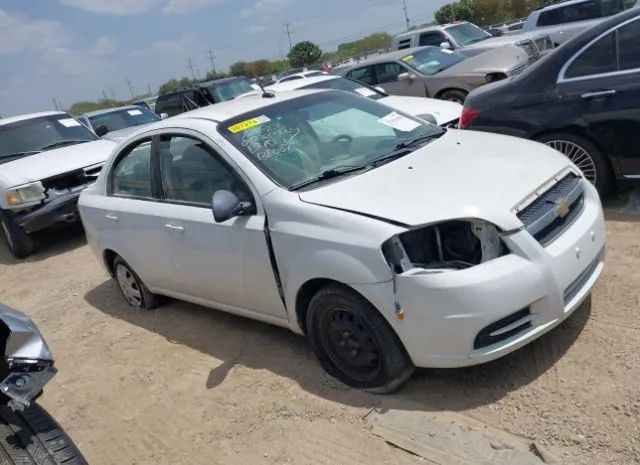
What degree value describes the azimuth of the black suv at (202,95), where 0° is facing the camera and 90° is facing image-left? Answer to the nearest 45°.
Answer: approximately 315°

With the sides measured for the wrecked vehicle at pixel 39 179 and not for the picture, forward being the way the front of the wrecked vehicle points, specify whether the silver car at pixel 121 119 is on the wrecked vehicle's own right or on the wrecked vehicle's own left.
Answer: on the wrecked vehicle's own left

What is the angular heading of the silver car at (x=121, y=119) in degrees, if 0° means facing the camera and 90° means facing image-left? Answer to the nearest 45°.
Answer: approximately 315°

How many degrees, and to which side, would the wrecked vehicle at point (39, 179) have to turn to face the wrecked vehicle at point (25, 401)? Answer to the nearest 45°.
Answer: approximately 45° to its right

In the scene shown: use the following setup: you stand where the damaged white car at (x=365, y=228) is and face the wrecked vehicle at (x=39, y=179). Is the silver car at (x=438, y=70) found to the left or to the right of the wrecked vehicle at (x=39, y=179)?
right

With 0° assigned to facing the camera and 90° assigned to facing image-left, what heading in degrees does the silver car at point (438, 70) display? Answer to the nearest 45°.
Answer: approximately 315°

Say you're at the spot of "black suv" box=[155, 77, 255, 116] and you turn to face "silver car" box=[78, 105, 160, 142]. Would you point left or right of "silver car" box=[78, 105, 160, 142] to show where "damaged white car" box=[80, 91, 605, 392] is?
left

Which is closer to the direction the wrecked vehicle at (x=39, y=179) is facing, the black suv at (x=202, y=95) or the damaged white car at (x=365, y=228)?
the damaged white car
